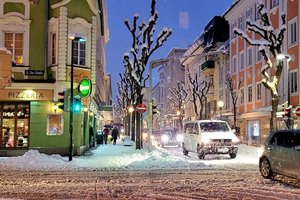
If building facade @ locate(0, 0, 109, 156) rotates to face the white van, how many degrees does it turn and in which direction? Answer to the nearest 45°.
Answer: approximately 90° to its left

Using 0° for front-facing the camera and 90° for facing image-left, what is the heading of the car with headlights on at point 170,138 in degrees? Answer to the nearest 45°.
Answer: approximately 0°

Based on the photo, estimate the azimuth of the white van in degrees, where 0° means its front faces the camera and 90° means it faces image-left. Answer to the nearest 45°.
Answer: approximately 315°

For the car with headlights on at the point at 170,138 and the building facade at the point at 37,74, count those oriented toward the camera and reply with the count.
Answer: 2

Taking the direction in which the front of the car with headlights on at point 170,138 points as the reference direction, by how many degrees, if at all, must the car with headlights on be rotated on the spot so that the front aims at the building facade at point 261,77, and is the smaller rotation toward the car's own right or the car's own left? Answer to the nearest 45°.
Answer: approximately 90° to the car's own left

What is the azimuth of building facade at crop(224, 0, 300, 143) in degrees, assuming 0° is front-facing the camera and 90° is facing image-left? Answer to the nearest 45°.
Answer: approximately 45°

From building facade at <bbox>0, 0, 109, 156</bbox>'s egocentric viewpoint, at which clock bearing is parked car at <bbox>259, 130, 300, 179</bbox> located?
The parked car is roughly at 11 o'clock from the building facade.

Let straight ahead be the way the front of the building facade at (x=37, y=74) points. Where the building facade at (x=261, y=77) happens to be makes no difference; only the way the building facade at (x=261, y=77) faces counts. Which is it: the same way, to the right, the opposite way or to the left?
to the right

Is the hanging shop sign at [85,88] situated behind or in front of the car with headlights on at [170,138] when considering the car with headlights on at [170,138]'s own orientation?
in front
